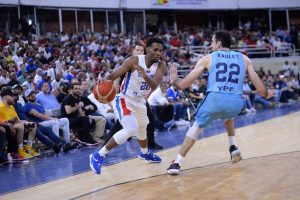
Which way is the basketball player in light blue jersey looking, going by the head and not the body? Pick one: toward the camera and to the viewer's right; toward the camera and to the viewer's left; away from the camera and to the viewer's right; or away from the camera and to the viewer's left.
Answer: away from the camera and to the viewer's left

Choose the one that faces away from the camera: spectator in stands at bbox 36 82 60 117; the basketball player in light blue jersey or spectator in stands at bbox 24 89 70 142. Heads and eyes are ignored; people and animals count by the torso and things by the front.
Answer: the basketball player in light blue jersey

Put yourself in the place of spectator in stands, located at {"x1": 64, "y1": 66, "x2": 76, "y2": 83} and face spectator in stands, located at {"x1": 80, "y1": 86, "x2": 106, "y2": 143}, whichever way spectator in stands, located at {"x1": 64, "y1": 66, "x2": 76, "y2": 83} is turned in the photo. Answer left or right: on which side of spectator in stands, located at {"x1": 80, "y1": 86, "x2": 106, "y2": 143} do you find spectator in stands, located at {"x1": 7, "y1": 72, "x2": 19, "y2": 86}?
right

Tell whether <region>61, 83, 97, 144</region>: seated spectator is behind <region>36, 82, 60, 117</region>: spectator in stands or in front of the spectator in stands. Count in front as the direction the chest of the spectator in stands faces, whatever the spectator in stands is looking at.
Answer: in front

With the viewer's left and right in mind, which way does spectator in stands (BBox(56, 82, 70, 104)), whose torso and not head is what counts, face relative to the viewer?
facing the viewer and to the right of the viewer

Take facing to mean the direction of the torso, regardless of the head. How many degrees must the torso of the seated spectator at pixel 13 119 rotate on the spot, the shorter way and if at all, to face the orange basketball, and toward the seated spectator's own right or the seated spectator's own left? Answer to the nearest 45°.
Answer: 0° — they already face it

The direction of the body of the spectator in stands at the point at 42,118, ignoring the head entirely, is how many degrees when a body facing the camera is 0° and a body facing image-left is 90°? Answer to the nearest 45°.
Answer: approximately 315°

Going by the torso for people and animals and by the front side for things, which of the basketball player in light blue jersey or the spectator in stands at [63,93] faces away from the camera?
the basketball player in light blue jersey

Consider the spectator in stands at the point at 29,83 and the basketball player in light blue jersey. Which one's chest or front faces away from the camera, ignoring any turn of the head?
the basketball player in light blue jersey

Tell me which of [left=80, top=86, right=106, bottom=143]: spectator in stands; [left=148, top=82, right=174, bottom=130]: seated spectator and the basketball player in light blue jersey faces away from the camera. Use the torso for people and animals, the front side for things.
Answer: the basketball player in light blue jersey

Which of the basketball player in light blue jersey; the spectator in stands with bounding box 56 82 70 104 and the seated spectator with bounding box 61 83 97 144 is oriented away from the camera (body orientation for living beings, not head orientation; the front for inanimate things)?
the basketball player in light blue jersey
